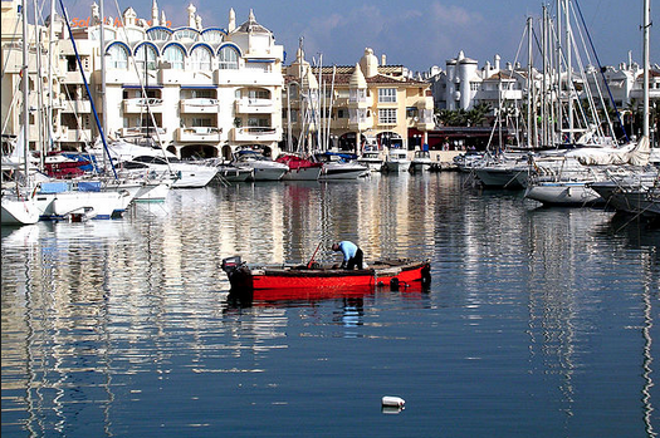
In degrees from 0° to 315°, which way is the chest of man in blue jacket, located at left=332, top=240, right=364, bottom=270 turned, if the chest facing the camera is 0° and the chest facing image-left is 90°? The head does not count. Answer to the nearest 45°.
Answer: approximately 90°

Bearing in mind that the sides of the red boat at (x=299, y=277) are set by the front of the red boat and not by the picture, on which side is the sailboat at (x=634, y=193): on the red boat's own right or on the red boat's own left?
on the red boat's own left

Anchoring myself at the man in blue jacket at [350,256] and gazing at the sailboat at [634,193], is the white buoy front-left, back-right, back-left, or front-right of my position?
back-right

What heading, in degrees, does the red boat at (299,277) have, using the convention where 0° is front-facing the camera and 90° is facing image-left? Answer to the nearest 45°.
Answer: approximately 270°

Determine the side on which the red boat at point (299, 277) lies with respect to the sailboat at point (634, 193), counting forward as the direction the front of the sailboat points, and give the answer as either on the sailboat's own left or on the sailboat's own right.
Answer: on the sailboat's own left

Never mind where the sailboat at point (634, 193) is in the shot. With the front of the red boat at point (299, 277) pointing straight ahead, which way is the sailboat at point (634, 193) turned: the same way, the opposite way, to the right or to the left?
the opposite way

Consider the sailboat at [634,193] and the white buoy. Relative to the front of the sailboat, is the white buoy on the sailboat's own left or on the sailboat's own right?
on the sailboat's own left

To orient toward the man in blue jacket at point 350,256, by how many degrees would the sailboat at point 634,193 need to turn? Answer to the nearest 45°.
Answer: approximately 90° to its left

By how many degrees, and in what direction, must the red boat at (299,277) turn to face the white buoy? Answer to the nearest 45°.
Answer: approximately 90° to its right

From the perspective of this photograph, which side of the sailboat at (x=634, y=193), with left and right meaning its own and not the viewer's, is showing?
left
